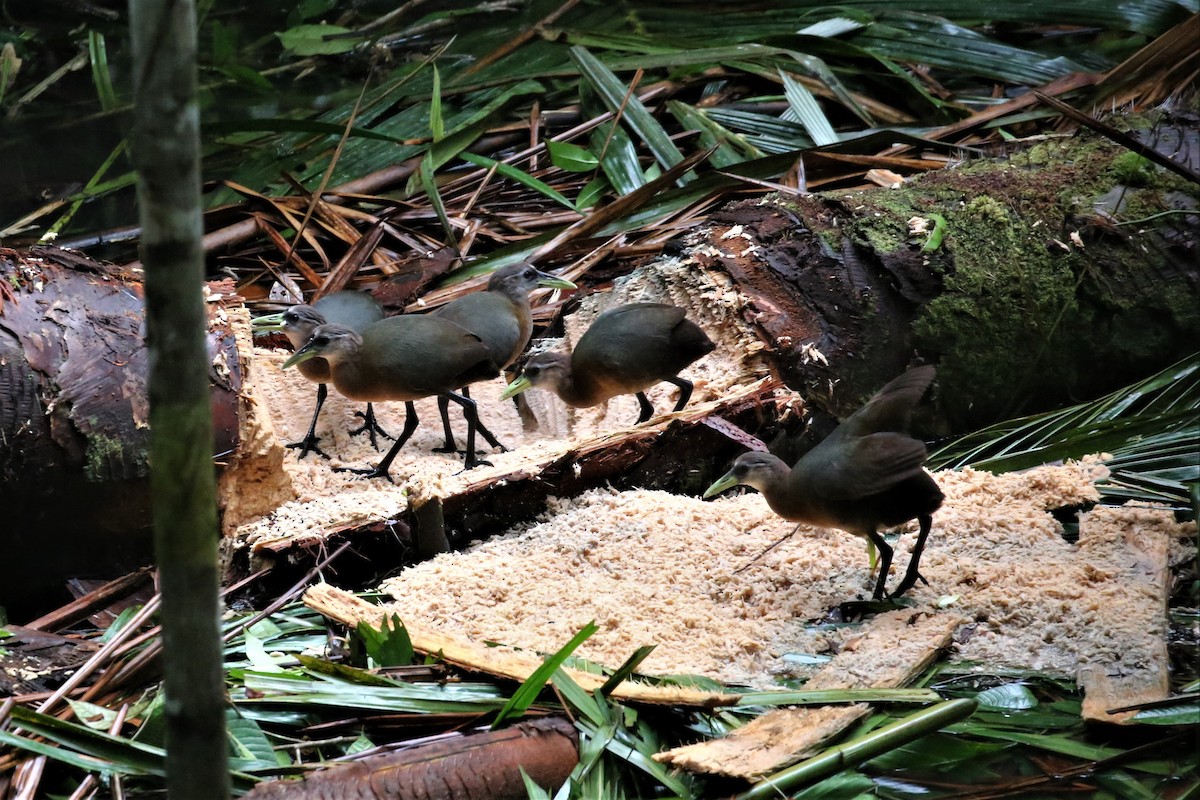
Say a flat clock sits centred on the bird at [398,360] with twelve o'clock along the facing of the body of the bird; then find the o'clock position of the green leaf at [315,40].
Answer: The green leaf is roughly at 3 o'clock from the bird.

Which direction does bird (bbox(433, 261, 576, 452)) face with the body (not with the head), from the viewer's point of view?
to the viewer's right

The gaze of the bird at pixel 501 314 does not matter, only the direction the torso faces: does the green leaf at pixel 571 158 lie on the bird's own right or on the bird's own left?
on the bird's own left

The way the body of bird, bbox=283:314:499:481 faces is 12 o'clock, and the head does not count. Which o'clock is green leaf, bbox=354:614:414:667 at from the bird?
The green leaf is roughly at 9 o'clock from the bird.

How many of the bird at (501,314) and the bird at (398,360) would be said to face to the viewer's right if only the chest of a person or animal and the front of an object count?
1

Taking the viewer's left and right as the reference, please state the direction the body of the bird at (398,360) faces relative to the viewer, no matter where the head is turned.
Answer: facing to the left of the viewer

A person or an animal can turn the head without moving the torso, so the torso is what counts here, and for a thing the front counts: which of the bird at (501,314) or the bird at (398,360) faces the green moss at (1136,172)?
the bird at (501,314)

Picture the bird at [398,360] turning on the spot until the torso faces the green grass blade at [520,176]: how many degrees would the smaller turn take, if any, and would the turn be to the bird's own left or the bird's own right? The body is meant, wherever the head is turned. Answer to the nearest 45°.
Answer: approximately 90° to the bird's own right

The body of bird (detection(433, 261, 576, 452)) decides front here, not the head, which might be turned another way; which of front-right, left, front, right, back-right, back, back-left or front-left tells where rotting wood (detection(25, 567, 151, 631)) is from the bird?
back-right

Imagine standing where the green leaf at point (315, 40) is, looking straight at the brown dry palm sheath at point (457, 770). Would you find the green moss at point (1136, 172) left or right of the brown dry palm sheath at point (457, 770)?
left

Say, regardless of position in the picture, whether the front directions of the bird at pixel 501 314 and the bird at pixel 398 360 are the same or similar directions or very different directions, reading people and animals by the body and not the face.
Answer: very different directions

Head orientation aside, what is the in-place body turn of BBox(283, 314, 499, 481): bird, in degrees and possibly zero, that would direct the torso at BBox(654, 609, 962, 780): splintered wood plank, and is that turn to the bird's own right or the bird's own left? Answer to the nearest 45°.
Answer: approximately 90° to the bird's own left
